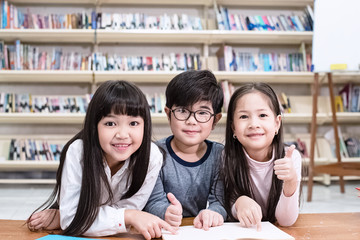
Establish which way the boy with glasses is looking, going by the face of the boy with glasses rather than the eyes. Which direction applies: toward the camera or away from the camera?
toward the camera

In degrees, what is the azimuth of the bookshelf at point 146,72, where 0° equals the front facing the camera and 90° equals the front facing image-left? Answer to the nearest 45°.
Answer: approximately 0°

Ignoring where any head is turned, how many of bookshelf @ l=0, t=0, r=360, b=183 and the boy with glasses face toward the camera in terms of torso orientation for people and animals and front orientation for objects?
2

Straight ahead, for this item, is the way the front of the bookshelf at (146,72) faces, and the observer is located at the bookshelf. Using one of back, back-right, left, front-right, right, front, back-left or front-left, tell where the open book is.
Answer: front

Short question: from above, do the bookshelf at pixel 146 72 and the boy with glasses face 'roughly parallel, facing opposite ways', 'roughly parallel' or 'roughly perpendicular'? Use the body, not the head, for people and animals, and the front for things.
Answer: roughly parallel

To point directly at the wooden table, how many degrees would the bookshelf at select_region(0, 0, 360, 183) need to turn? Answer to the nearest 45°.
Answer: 0° — it already faces it

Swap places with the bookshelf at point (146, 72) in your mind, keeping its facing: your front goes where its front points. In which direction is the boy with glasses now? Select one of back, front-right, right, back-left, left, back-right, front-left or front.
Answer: front

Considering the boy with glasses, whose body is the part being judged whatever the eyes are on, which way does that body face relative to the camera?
toward the camera
